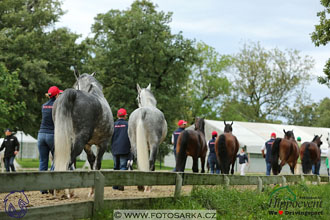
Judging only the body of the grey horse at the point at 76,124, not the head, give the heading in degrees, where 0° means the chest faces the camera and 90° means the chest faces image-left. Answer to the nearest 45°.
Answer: approximately 225°

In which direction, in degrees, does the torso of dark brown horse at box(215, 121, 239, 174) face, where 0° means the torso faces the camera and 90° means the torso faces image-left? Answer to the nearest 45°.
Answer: approximately 180°

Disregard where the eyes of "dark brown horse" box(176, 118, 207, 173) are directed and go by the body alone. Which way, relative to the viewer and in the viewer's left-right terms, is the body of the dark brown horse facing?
facing away from the viewer and to the right of the viewer

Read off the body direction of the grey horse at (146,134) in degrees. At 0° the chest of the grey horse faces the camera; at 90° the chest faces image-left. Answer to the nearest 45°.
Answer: approximately 180°

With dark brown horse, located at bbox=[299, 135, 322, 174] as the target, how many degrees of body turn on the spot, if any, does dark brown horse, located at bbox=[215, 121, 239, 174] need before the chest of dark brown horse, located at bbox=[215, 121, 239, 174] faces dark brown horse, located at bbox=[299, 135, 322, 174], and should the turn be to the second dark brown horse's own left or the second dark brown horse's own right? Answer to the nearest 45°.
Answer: approximately 45° to the second dark brown horse's own right

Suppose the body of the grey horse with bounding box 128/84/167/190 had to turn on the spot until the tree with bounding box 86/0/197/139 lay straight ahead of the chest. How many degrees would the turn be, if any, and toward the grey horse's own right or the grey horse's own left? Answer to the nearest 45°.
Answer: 0° — it already faces it

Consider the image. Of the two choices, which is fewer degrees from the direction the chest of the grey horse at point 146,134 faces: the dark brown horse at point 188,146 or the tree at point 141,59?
the tree

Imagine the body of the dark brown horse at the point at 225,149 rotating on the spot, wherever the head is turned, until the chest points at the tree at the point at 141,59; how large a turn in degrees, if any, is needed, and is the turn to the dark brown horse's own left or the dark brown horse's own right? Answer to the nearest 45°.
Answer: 0° — it already faces it
